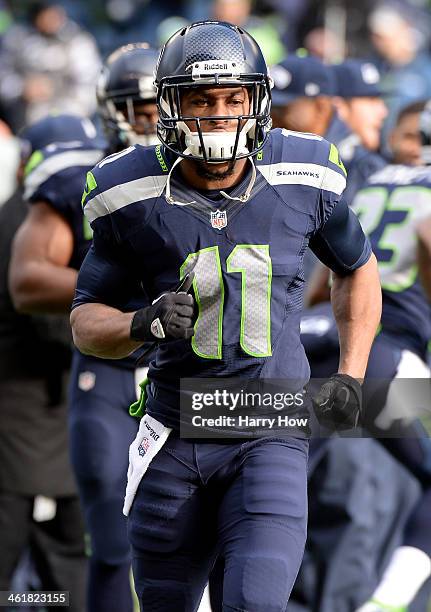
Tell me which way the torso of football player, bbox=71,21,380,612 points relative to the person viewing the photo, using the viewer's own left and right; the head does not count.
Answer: facing the viewer

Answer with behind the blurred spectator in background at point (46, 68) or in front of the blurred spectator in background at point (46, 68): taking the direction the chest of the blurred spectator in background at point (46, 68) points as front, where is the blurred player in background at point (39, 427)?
in front

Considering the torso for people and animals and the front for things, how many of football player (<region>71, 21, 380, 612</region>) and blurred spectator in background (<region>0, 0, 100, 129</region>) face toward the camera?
2

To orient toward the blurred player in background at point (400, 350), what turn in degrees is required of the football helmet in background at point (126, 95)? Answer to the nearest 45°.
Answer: approximately 45° to its left

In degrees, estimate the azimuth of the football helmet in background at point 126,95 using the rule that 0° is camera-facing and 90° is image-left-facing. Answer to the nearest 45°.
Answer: approximately 315°

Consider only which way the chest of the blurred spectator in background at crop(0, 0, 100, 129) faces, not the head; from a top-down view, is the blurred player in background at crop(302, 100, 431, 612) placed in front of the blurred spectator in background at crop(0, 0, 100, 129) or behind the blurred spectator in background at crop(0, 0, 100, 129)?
in front

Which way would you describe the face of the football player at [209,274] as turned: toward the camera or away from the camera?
toward the camera

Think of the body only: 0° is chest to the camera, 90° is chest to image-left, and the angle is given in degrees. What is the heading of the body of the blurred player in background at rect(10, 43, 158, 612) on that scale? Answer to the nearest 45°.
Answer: approximately 315°

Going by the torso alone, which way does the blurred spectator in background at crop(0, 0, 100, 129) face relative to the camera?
toward the camera

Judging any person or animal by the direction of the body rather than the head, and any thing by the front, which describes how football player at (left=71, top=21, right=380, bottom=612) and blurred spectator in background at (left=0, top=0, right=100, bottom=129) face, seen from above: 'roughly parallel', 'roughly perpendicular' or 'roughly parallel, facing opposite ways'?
roughly parallel
